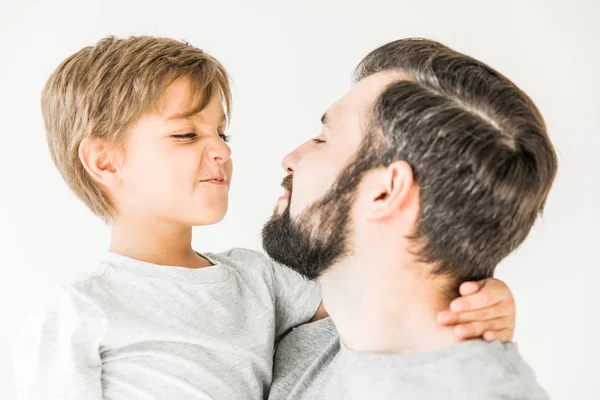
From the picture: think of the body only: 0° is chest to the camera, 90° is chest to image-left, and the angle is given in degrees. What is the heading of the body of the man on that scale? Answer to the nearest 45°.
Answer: approximately 135°
